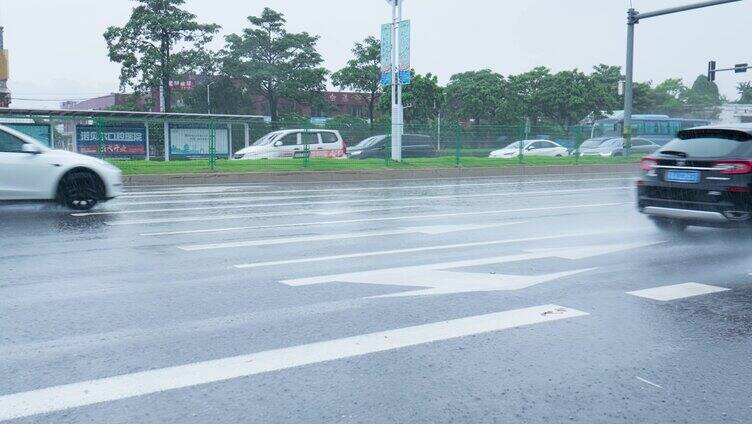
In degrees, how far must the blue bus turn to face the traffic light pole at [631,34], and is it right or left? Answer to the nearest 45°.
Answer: approximately 90° to its left

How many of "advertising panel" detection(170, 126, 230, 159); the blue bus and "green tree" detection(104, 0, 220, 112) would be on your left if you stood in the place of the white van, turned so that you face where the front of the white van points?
0

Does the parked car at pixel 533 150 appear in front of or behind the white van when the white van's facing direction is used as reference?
behind

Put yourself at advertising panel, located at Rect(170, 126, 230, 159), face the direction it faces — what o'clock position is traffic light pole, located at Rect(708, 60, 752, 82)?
The traffic light pole is roughly at 9 o'clock from the advertising panel.

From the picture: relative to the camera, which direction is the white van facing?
to the viewer's left

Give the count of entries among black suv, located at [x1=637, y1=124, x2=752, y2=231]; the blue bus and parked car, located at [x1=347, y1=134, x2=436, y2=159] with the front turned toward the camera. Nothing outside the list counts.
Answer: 0

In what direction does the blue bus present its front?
to the viewer's left

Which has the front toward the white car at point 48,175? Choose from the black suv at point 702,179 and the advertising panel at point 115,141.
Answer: the advertising panel

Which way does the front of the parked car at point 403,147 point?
to the viewer's left

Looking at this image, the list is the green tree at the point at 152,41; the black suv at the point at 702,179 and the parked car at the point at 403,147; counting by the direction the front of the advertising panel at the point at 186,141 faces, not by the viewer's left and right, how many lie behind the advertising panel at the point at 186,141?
1

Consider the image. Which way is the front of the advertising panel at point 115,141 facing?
toward the camera

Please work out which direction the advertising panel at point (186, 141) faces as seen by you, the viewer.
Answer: facing the viewer

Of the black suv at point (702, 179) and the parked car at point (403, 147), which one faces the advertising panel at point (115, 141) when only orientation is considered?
the parked car

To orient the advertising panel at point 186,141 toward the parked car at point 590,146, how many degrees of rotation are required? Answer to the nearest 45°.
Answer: approximately 90° to its left

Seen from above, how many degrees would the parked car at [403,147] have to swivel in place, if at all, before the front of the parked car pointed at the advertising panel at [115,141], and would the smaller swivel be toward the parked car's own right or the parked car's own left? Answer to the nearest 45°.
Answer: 0° — it already faces it
